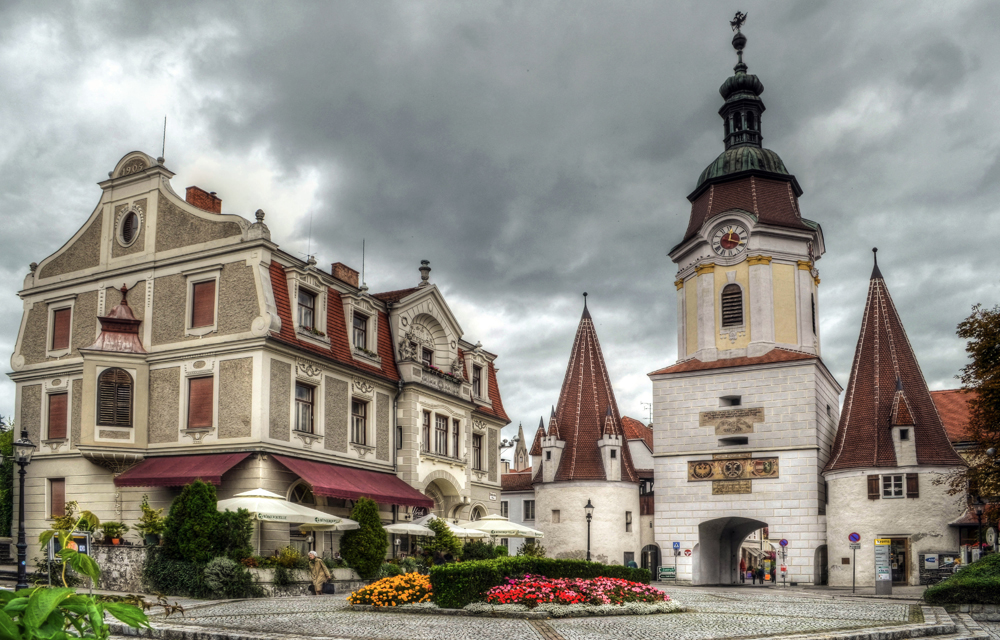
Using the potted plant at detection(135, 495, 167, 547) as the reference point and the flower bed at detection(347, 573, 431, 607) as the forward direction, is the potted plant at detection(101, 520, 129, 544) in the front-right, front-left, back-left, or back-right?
back-right

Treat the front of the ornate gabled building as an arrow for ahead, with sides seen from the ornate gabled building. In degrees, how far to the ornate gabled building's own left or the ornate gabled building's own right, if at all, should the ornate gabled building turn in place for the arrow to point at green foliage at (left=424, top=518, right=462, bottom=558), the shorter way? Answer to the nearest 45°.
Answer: approximately 45° to the ornate gabled building's own left

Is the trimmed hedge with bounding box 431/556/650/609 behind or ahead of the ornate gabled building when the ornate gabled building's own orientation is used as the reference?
ahead

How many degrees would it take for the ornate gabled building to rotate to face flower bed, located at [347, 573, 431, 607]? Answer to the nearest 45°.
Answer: approximately 45° to its right

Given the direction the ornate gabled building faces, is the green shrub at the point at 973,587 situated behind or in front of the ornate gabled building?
in front

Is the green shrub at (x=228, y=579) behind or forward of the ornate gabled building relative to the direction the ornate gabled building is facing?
forward

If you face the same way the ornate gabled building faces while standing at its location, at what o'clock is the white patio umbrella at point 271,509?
The white patio umbrella is roughly at 1 o'clock from the ornate gabled building.

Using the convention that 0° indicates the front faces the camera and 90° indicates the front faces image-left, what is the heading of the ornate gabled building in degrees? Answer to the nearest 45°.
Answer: approximately 315°
